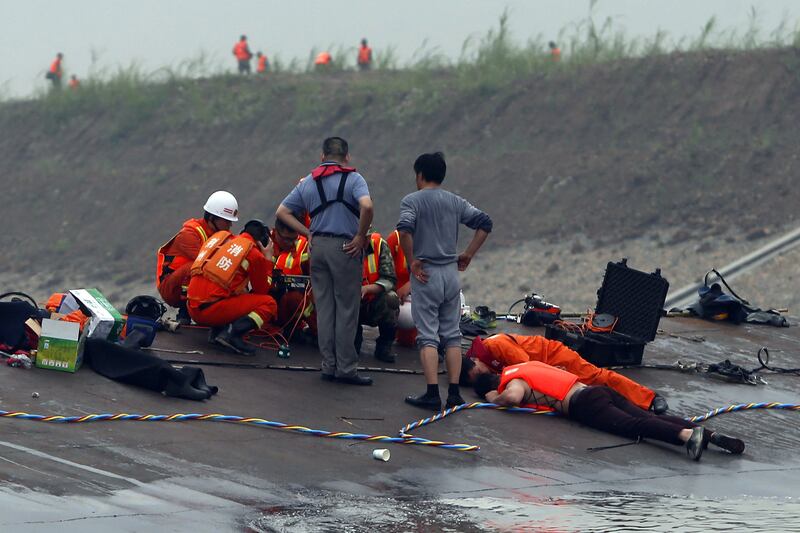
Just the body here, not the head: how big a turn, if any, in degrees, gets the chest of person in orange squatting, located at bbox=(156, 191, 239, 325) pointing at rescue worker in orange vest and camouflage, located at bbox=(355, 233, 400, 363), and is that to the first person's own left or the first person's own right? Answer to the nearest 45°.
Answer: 0° — they already face them

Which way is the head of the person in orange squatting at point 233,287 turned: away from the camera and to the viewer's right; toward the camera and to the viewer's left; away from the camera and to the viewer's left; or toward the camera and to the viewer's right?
away from the camera and to the viewer's right

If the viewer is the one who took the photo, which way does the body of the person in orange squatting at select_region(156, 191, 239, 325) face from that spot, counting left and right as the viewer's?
facing to the right of the viewer

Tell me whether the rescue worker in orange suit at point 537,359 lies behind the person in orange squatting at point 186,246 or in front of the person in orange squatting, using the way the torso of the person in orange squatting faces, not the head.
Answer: in front

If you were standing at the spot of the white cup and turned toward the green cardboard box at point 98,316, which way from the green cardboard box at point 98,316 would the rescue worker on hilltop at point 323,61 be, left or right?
right

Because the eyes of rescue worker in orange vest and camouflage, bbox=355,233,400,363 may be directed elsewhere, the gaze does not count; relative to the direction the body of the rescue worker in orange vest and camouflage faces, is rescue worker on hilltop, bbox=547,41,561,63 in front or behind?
behind

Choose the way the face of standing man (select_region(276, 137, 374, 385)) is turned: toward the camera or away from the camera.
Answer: away from the camera

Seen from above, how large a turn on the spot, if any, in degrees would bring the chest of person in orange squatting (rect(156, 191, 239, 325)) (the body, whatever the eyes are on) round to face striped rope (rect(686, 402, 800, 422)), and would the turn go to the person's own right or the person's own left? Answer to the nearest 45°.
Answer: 0° — they already face it

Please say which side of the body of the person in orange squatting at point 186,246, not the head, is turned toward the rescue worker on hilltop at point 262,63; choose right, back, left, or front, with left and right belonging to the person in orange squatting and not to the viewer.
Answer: left

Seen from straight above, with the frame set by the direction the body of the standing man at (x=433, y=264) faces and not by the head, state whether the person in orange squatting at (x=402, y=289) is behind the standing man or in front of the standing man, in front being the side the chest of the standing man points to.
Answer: in front

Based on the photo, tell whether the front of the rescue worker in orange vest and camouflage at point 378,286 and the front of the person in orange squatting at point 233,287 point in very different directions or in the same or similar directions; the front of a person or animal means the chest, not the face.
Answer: very different directions

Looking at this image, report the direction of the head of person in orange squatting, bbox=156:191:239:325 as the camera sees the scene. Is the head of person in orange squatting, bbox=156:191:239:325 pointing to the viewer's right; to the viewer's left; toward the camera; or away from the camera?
to the viewer's right

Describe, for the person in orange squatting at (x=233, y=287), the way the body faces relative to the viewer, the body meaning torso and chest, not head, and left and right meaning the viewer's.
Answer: facing away from the viewer and to the right of the viewer
